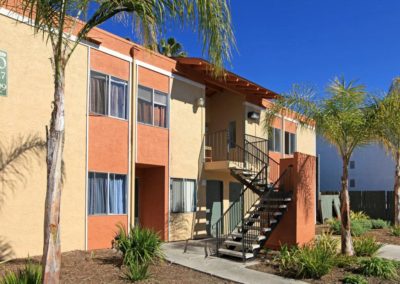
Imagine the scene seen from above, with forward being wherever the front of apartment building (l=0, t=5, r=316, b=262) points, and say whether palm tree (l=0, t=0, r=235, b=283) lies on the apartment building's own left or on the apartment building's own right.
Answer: on the apartment building's own right

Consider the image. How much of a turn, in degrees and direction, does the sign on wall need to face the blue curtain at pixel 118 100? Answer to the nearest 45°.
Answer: approximately 135° to its left

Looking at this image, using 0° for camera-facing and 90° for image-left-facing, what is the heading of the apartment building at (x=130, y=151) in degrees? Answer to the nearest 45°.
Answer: approximately 315°

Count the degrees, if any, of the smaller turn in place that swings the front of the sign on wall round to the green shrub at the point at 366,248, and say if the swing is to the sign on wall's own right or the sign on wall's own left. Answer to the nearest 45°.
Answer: approximately 90° to the sign on wall's own left

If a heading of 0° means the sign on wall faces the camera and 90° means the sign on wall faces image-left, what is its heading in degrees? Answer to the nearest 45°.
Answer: approximately 0°

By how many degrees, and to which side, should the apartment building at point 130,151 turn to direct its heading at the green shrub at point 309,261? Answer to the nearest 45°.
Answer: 0° — it already faces it

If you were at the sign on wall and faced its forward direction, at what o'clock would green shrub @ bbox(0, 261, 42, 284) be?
The green shrub is roughly at 12 o'clock from the sign on wall.
